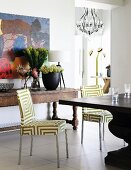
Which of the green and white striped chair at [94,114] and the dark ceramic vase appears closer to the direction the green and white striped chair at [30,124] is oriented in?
the green and white striped chair

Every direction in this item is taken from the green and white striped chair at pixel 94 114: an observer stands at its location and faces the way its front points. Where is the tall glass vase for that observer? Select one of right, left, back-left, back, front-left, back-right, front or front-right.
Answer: back

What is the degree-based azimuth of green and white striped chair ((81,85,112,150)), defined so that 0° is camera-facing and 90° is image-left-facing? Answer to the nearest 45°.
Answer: approximately 315°

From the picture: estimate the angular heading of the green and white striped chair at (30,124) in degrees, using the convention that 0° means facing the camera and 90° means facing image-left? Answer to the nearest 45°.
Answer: approximately 270°

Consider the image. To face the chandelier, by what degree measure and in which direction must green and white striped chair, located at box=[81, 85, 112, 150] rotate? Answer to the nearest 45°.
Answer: approximately 135° to its left

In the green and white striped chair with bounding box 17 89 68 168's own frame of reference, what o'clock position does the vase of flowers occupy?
The vase of flowers is roughly at 9 o'clock from the green and white striped chair.

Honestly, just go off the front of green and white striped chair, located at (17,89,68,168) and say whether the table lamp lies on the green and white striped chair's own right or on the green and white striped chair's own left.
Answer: on the green and white striped chair's own left
